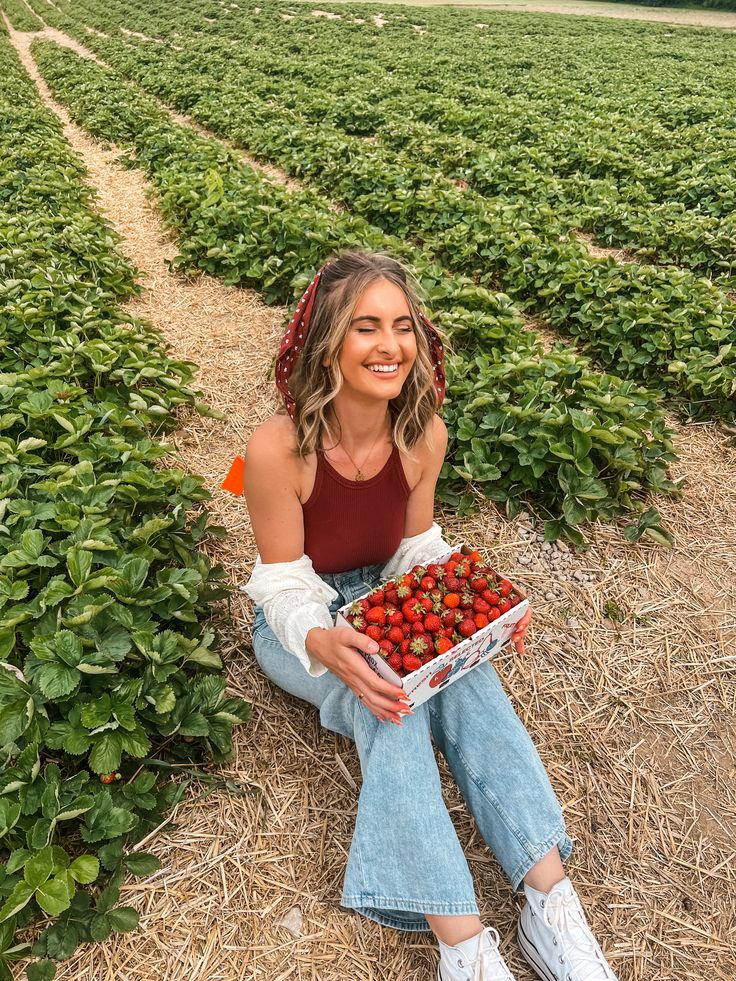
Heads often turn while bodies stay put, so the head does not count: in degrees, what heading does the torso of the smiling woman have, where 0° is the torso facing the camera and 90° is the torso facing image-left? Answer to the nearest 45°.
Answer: approximately 315°
